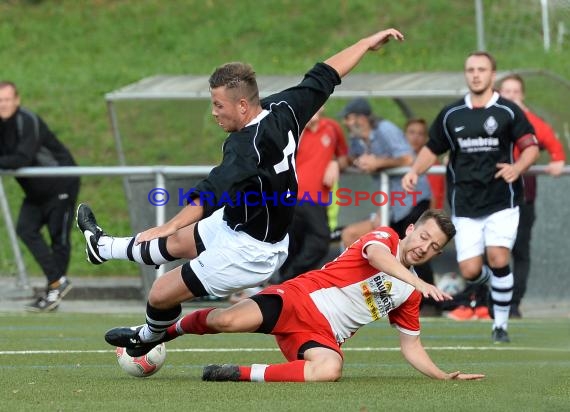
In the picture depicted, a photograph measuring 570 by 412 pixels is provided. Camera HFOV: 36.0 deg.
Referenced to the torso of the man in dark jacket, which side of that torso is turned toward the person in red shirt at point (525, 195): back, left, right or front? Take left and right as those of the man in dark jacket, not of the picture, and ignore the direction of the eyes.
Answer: left

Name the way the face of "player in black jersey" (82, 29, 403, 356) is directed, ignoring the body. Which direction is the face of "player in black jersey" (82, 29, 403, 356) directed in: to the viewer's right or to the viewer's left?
to the viewer's left

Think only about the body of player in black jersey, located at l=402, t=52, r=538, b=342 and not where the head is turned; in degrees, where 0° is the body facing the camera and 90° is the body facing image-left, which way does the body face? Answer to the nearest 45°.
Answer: approximately 0°

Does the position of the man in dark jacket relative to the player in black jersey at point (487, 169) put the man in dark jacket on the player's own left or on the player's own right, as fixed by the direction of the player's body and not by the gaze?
on the player's own right

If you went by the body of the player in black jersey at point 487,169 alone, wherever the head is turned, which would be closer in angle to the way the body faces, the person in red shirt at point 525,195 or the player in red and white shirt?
the player in red and white shirt

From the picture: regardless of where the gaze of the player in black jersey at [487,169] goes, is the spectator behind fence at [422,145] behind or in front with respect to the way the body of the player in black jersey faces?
behind

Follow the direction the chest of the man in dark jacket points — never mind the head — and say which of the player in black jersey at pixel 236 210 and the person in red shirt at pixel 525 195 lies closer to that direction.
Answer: the player in black jersey
